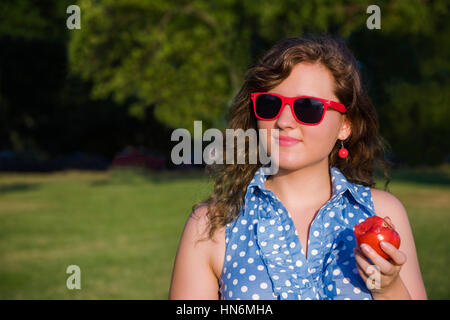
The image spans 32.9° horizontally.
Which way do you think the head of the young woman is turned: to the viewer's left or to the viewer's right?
to the viewer's left

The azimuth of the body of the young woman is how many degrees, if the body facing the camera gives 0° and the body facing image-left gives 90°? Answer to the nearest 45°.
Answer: approximately 0°
